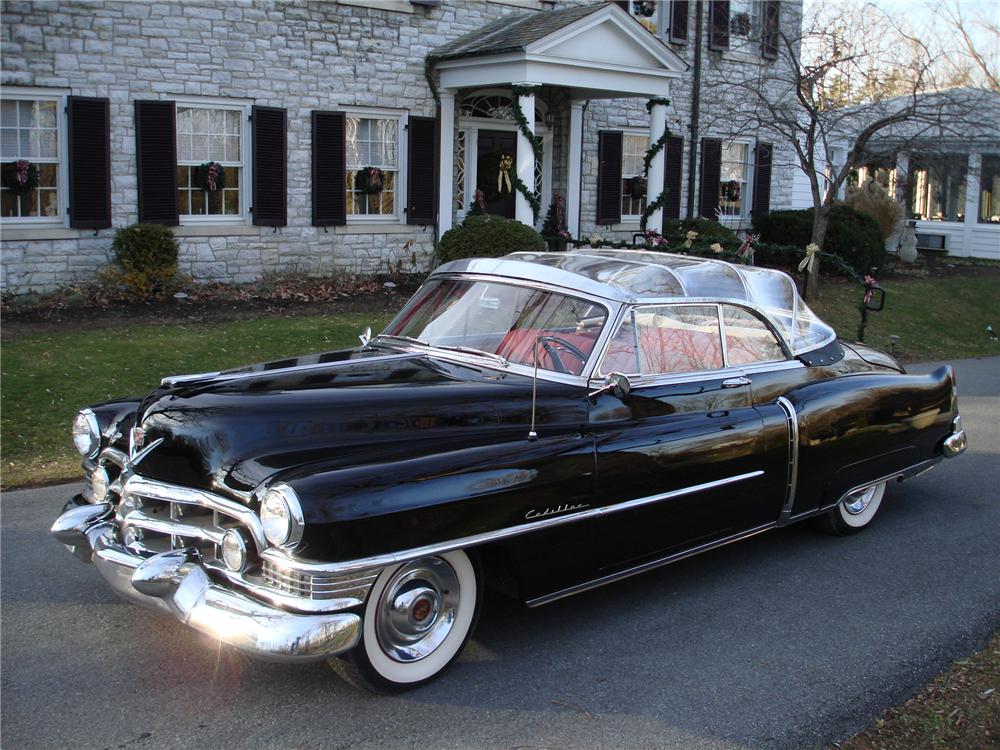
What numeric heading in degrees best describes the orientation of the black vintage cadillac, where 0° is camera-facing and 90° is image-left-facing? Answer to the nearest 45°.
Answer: approximately 45°

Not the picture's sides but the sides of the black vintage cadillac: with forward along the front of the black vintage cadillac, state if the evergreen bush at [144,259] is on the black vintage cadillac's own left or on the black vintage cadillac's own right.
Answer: on the black vintage cadillac's own right

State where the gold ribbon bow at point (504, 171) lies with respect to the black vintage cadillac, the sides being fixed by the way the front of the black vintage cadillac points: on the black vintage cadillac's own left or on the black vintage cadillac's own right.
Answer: on the black vintage cadillac's own right

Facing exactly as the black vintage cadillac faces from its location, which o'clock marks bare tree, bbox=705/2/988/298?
The bare tree is roughly at 5 o'clock from the black vintage cadillac.

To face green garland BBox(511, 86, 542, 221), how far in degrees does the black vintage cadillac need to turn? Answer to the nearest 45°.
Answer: approximately 135° to its right

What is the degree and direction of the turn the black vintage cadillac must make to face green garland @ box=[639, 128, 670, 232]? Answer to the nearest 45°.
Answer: approximately 135° to its right

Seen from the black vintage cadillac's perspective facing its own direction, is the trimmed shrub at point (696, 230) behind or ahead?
behind
